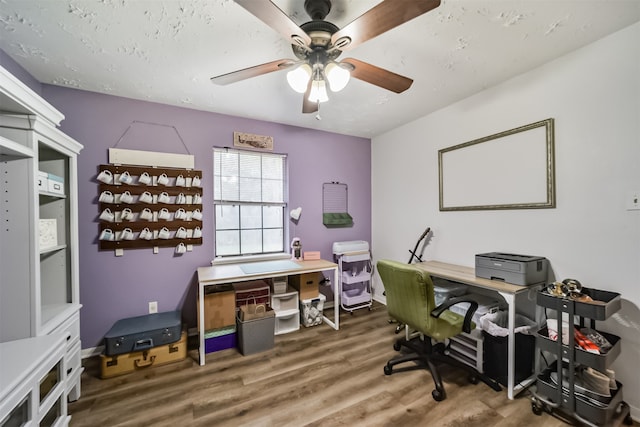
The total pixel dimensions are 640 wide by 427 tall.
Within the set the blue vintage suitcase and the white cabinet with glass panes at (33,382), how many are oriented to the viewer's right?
1

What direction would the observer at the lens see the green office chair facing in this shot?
facing away from the viewer and to the right of the viewer

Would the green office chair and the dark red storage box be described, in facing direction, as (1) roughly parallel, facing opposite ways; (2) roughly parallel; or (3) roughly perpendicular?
roughly perpendicular

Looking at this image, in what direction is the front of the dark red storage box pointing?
toward the camera

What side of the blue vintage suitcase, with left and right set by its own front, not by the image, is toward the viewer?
front

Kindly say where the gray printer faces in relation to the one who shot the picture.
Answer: facing the viewer and to the left of the viewer

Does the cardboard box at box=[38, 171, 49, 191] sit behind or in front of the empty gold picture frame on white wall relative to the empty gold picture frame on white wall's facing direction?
in front

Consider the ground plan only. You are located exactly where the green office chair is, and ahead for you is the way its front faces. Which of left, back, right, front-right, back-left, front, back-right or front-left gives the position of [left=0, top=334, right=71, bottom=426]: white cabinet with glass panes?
back

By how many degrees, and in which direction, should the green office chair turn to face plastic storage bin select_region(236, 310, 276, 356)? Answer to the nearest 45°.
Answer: approximately 135° to its left

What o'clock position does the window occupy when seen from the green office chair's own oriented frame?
The window is roughly at 8 o'clock from the green office chair.

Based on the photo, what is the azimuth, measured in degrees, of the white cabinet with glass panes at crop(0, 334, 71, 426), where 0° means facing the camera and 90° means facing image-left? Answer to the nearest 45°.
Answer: approximately 270°

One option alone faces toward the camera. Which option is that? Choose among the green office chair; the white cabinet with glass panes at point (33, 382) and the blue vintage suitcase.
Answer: the blue vintage suitcase
